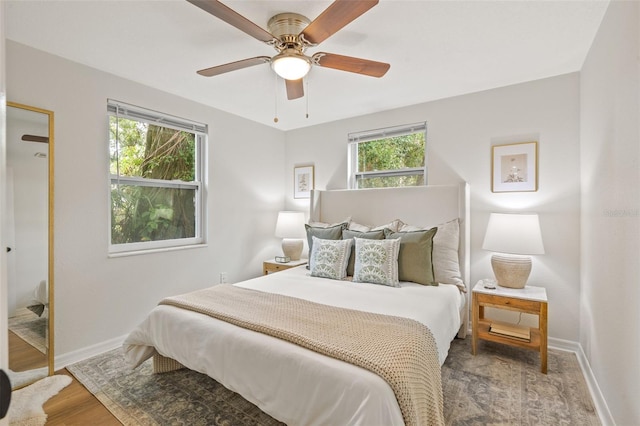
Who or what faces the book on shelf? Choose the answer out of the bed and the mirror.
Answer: the mirror

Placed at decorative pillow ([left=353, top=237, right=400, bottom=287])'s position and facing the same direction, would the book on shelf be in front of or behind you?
behind

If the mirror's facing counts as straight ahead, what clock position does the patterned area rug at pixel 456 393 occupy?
The patterned area rug is roughly at 12 o'clock from the mirror.

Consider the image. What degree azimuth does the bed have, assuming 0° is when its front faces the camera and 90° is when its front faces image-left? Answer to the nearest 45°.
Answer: approximately 45°

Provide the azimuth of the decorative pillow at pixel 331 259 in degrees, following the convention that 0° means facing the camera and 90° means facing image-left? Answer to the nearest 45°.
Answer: approximately 45°

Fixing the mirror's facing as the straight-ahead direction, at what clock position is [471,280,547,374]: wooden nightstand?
The wooden nightstand is roughly at 12 o'clock from the mirror.

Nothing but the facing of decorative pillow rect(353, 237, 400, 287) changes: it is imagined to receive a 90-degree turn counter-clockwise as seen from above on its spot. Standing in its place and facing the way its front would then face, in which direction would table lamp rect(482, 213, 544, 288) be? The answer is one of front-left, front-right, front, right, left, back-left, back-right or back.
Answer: front-left

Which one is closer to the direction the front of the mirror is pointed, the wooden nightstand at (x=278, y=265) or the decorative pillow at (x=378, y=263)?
the decorative pillow

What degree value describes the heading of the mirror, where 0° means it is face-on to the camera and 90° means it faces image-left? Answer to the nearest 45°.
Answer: approximately 315°

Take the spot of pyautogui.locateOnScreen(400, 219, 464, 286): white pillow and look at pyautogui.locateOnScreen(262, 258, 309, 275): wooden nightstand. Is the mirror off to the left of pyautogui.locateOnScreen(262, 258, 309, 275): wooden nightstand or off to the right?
left

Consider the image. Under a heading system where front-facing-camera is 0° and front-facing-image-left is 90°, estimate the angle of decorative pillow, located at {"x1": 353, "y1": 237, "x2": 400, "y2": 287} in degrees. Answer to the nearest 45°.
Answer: approximately 45°

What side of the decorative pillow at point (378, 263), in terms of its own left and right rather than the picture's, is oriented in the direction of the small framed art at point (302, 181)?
right

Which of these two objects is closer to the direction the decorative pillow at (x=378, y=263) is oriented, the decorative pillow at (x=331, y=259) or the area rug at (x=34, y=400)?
the area rug
